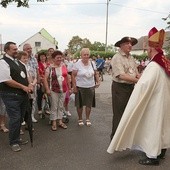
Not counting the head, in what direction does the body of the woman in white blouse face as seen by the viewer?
toward the camera

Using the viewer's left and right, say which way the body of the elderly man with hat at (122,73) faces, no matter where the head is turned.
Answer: facing the viewer and to the right of the viewer

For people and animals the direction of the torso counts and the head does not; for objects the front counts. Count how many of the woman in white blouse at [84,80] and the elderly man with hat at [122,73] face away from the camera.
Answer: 0

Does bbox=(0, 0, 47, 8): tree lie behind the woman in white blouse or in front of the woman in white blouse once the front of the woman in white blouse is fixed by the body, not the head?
behind

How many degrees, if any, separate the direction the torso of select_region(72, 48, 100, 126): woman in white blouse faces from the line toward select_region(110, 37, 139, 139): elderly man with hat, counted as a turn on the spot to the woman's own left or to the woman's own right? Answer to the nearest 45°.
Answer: approximately 45° to the woman's own left
